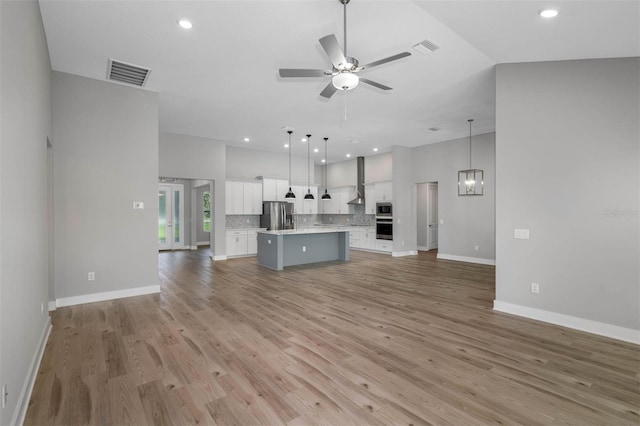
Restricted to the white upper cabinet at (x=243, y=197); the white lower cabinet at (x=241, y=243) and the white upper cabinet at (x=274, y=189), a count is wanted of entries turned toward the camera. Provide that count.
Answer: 3

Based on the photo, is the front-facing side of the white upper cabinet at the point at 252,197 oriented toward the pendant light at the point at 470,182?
no

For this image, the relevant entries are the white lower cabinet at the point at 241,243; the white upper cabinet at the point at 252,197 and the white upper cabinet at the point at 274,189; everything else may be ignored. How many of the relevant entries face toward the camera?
3

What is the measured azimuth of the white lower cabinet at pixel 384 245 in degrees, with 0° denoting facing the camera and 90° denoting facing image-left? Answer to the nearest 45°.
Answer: approximately 45°

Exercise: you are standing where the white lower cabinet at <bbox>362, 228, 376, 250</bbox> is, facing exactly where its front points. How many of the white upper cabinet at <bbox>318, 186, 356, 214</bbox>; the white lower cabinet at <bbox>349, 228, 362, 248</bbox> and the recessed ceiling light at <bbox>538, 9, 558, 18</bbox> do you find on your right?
2

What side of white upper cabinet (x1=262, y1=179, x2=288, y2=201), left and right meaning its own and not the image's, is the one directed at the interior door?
left

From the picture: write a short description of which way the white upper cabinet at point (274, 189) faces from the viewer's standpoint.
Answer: facing the viewer

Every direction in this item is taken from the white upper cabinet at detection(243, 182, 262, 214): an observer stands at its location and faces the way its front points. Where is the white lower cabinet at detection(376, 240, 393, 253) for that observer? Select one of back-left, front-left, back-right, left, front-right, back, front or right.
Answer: left

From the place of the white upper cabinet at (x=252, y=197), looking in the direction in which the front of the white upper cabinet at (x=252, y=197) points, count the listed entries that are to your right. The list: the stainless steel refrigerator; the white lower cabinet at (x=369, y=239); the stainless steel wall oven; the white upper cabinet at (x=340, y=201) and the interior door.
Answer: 0

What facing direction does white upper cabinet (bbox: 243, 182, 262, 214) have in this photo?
toward the camera

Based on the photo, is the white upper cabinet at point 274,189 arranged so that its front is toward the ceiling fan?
yes

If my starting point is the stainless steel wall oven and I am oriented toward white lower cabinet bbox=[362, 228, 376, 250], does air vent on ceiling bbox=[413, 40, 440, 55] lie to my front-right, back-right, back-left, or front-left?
back-left

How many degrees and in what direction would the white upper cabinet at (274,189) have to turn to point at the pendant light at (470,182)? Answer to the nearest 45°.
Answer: approximately 45° to its left

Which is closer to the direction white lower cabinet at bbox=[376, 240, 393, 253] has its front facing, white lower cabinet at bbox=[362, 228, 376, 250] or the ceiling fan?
the ceiling fan

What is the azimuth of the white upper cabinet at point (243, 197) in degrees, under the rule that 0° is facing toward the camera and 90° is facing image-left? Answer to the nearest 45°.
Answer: approximately 0°

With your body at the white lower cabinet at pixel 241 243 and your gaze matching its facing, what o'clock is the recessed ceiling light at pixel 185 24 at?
The recessed ceiling light is roughly at 12 o'clock from the white lower cabinet.
